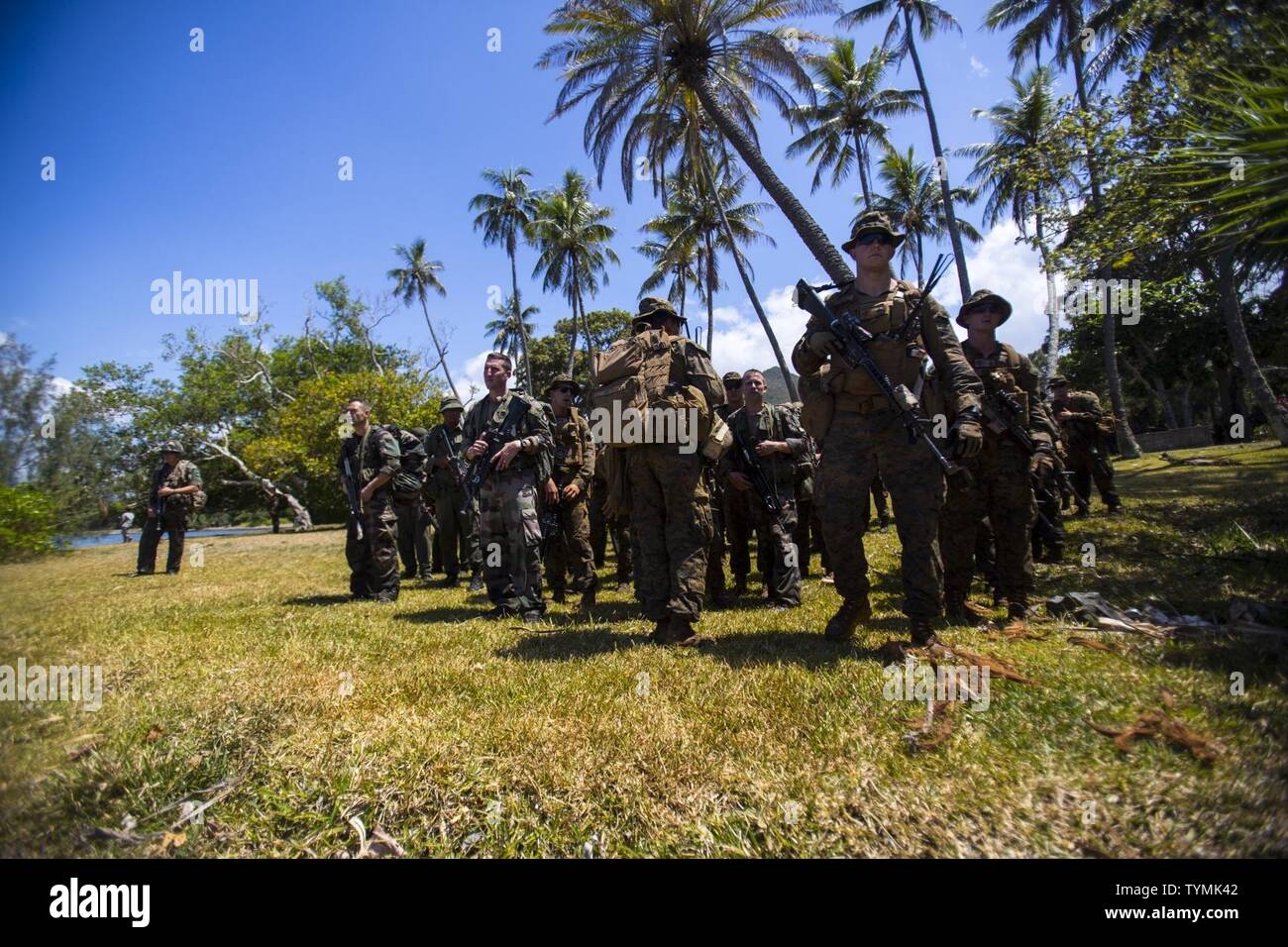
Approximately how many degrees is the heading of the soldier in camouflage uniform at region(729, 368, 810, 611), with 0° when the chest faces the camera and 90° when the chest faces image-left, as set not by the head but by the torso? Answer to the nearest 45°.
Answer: approximately 0°

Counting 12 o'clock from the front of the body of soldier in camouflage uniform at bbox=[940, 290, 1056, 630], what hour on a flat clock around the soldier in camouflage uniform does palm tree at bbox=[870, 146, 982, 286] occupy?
The palm tree is roughly at 6 o'clock from the soldier in camouflage uniform.

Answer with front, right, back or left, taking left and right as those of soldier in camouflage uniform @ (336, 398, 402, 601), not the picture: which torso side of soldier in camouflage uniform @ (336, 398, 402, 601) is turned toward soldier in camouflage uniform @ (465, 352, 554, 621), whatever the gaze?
left

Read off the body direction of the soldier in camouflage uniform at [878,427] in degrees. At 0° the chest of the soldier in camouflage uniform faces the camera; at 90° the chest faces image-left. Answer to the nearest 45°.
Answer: approximately 0°

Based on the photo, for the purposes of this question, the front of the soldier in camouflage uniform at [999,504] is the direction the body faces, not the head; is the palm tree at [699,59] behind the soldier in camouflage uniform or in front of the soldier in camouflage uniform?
behind

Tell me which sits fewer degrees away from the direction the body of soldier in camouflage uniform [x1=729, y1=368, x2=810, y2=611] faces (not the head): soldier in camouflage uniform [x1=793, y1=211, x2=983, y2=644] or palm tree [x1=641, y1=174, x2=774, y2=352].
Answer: the soldier in camouflage uniform

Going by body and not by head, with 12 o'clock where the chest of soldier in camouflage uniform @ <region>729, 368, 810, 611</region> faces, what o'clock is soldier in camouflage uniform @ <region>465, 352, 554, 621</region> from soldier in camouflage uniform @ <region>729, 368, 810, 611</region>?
soldier in camouflage uniform @ <region>465, 352, 554, 621</region> is roughly at 2 o'clock from soldier in camouflage uniform @ <region>729, 368, 810, 611</region>.
